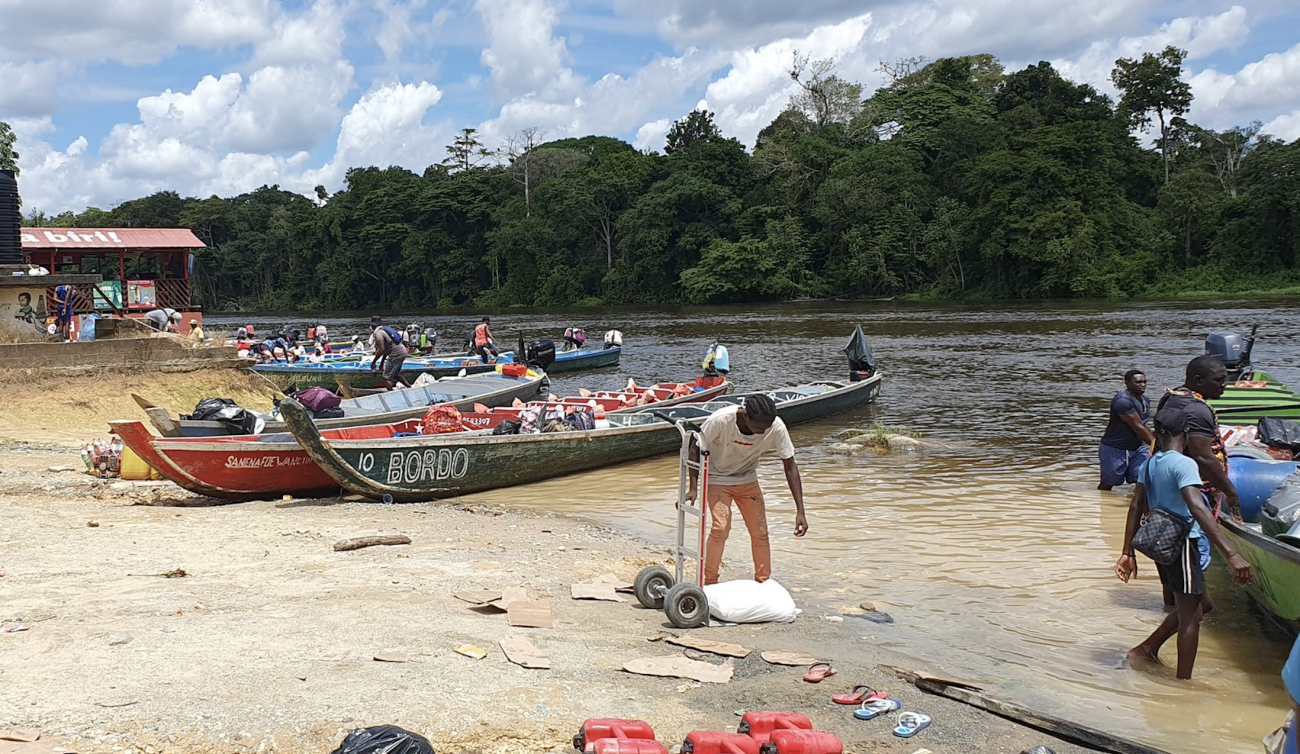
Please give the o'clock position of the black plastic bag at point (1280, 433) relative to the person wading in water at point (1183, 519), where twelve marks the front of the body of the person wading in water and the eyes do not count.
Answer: The black plastic bag is roughly at 11 o'clock from the person wading in water.

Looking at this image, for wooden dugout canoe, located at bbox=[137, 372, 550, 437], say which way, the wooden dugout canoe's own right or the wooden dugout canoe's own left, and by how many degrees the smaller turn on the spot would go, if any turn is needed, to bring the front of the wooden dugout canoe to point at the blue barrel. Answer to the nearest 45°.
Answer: approximately 90° to the wooden dugout canoe's own left

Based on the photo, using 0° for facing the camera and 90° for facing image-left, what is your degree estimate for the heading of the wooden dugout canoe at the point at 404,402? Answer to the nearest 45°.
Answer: approximately 45°

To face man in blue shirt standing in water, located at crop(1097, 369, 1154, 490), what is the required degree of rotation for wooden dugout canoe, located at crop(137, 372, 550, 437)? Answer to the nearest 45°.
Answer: approximately 90° to its left

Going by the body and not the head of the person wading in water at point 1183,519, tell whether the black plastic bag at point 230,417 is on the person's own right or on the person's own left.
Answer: on the person's own left

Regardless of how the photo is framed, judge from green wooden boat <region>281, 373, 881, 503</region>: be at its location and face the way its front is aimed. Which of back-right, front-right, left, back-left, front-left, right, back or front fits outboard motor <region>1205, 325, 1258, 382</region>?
back-left

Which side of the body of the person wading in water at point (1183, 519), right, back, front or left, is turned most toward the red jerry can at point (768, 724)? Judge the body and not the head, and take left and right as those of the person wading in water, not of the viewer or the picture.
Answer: back

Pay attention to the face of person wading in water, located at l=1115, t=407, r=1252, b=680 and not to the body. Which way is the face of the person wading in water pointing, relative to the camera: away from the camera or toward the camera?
away from the camera
